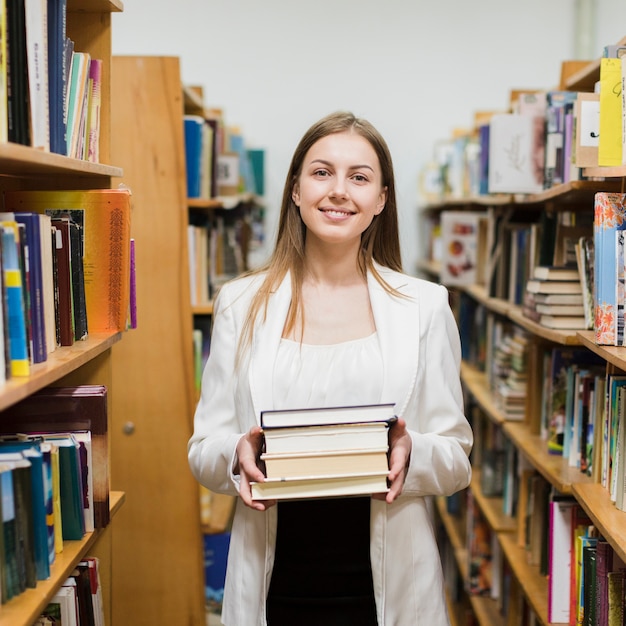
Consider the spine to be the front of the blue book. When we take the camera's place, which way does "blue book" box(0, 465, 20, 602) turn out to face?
facing the viewer and to the right of the viewer

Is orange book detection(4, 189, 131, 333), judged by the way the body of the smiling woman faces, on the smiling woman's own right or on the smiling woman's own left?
on the smiling woman's own right

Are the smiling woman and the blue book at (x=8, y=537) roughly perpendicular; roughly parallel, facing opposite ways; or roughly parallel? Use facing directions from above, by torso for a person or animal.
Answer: roughly perpendicular

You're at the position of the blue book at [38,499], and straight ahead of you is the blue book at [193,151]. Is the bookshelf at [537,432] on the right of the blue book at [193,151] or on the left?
right

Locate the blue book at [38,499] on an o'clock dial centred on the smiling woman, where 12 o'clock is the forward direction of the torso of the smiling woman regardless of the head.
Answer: The blue book is roughly at 2 o'clock from the smiling woman.

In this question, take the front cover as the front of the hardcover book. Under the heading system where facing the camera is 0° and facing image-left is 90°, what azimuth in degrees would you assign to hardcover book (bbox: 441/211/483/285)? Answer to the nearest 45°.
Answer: approximately 0°

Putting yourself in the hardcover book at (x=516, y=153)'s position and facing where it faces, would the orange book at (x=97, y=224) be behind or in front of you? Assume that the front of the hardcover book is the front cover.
in front

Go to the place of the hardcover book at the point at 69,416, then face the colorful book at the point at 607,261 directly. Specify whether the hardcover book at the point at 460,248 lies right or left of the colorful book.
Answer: left
